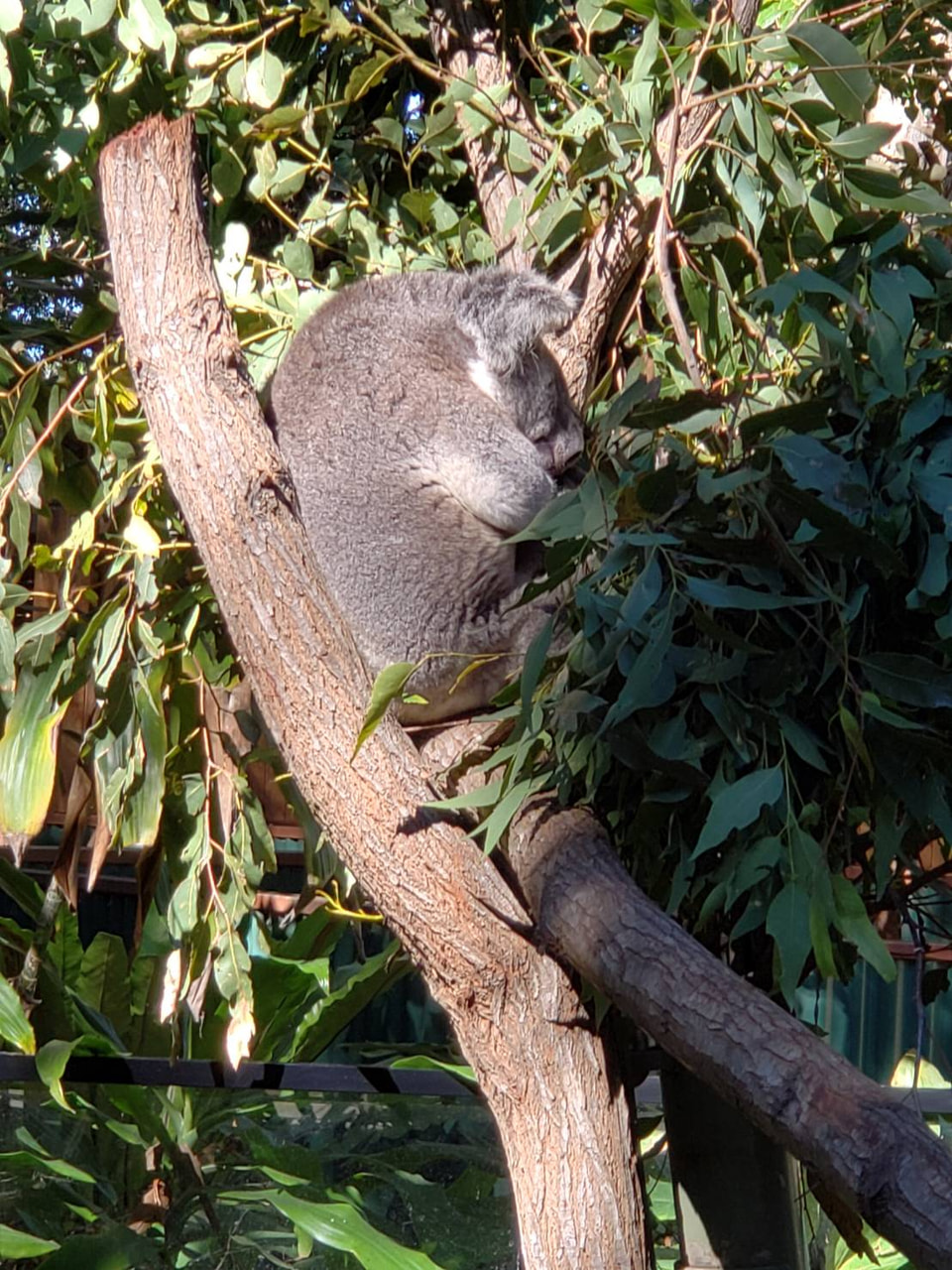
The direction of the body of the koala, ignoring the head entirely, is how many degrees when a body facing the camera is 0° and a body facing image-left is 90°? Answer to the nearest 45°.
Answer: approximately 270°
